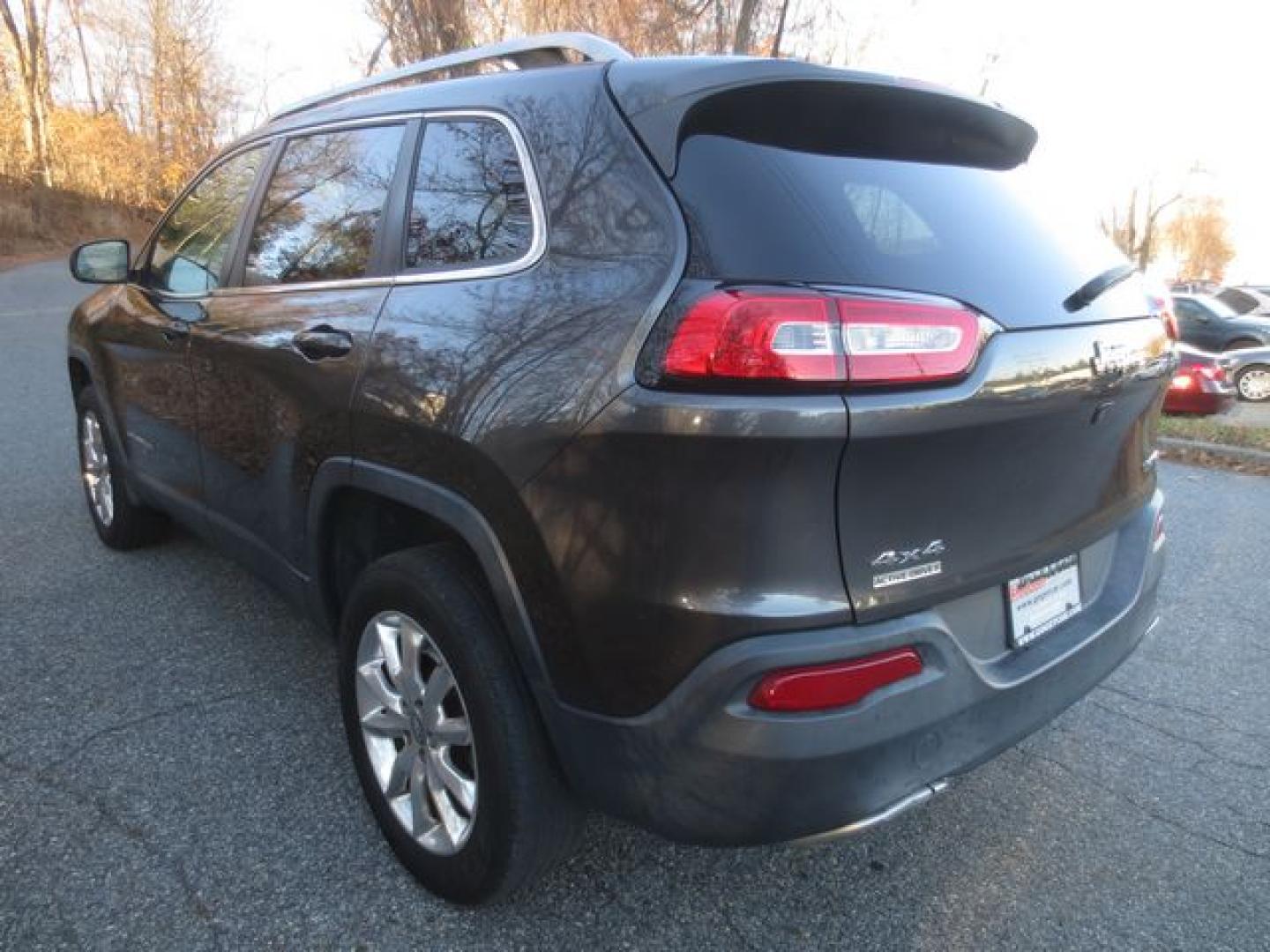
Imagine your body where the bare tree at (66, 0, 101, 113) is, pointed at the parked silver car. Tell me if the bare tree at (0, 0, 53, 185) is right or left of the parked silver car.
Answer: right

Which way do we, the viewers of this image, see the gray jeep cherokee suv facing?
facing away from the viewer and to the left of the viewer

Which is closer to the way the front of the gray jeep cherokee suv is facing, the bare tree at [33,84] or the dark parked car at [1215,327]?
the bare tree

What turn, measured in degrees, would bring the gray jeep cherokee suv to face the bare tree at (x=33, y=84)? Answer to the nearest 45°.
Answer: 0° — it already faces it

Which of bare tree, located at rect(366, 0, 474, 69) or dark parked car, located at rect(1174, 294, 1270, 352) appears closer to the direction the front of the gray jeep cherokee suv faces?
the bare tree

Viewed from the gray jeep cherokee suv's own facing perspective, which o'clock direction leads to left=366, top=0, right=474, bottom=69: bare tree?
The bare tree is roughly at 1 o'clock from the gray jeep cherokee suv.

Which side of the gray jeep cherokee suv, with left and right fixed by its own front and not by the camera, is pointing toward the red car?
right

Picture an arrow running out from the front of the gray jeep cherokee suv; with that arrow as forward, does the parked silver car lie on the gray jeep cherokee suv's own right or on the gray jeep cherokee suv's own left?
on the gray jeep cherokee suv's own right
